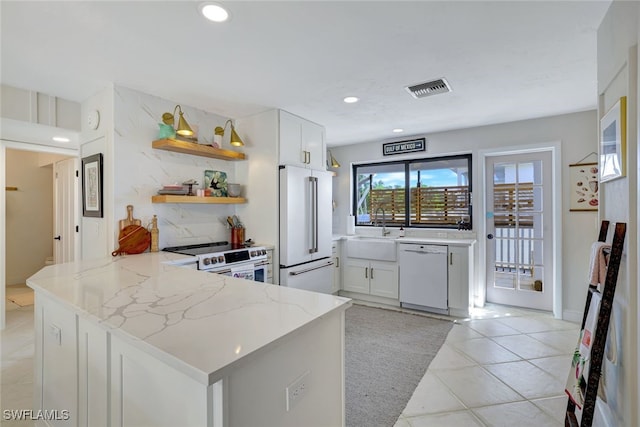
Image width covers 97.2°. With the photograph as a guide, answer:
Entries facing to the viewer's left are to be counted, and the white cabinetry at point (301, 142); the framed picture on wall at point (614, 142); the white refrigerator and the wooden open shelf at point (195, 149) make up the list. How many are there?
1

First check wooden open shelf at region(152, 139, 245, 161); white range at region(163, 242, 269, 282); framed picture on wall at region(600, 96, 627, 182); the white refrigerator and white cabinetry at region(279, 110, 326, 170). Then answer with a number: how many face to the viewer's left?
1

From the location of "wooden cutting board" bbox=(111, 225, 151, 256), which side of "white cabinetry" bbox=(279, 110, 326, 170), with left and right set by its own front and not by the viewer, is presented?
right

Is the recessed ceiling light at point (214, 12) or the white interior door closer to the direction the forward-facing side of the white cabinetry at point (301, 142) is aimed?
the recessed ceiling light

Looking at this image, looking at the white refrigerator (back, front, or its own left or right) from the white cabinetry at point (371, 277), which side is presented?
left

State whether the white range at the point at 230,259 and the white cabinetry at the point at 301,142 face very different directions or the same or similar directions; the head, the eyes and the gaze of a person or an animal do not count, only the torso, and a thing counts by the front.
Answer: same or similar directions

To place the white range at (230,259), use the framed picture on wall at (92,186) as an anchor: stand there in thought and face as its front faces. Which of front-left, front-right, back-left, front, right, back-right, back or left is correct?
left

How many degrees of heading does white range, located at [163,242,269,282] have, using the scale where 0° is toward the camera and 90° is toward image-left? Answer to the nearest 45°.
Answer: approximately 315°

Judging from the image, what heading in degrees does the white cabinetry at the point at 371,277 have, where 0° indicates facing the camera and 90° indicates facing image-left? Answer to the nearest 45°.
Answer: approximately 45°

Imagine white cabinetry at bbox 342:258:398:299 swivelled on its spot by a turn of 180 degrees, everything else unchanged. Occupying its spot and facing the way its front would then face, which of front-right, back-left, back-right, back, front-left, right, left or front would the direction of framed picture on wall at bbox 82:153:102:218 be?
back

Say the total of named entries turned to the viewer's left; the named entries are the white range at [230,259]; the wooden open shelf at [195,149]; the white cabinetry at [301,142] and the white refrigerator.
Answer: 0

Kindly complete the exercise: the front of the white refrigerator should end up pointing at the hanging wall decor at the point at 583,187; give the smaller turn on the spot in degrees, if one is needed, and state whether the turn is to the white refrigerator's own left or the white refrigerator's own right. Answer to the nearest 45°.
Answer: approximately 45° to the white refrigerator's own left

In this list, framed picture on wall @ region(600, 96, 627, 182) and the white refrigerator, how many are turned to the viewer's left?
1

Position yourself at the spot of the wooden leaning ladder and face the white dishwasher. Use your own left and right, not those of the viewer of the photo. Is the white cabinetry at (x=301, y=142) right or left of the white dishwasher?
left
